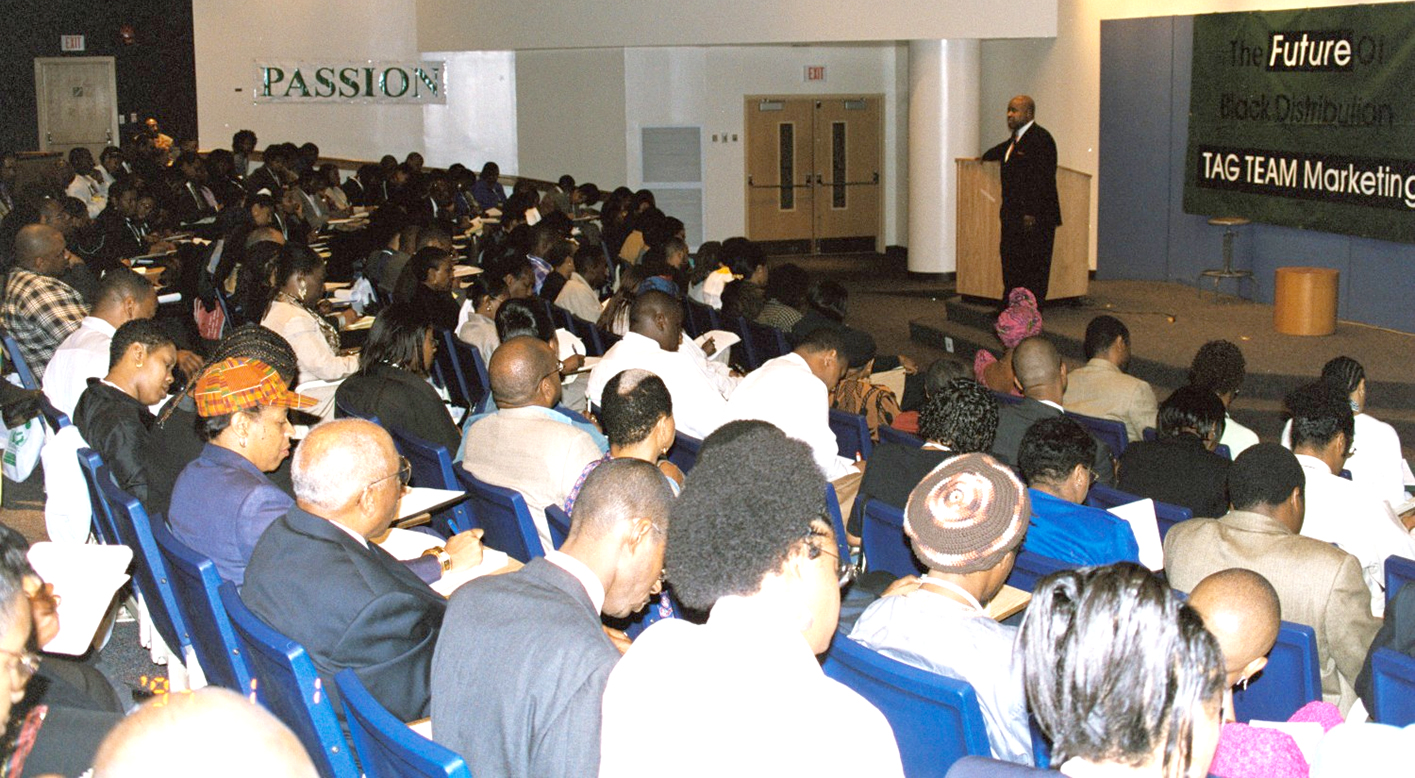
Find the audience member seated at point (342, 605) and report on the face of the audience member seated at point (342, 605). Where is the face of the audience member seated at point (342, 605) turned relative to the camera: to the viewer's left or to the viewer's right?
to the viewer's right

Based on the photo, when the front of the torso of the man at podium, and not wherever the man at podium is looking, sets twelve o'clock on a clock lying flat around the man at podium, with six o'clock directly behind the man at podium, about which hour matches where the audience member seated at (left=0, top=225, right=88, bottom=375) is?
The audience member seated is roughly at 12 o'clock from the man at podium.

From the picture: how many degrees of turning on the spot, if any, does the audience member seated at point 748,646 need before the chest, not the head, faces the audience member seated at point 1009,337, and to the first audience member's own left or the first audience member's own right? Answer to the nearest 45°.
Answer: approximately 45° to the first audience member's own left

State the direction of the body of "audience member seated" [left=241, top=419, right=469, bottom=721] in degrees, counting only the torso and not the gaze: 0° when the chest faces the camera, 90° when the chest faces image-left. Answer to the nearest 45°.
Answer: approximately 225°

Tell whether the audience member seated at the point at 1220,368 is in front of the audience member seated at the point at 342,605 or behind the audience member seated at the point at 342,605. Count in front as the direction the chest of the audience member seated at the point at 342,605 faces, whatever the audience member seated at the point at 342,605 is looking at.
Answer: in front

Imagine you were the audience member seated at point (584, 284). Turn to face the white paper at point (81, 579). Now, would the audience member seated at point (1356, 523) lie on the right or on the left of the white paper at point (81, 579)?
left

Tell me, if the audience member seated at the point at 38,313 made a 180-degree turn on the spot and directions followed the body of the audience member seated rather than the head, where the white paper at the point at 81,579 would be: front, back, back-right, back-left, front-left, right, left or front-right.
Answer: front-left

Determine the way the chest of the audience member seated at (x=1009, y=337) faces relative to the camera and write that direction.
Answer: away from the camera

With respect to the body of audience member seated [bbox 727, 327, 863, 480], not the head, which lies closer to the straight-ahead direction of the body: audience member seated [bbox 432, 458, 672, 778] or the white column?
the white column

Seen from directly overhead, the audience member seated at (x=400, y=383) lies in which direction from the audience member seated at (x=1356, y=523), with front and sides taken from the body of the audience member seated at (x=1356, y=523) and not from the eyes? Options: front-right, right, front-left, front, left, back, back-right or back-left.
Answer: back-left

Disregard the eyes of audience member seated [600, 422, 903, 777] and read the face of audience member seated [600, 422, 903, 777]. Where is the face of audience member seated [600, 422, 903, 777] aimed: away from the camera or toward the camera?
away from the camera

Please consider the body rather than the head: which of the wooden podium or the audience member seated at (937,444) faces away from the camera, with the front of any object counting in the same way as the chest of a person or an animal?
the audience member seated

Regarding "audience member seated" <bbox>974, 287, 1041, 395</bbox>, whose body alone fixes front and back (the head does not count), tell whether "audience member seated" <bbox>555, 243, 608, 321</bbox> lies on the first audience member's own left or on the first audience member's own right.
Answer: on the first audience member's own left

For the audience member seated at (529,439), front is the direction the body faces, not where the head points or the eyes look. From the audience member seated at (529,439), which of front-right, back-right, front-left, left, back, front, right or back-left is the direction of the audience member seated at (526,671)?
back-right

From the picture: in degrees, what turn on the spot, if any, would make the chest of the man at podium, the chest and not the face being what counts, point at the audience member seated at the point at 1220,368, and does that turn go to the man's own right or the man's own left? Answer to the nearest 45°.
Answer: approximately 45° to the man's own left
